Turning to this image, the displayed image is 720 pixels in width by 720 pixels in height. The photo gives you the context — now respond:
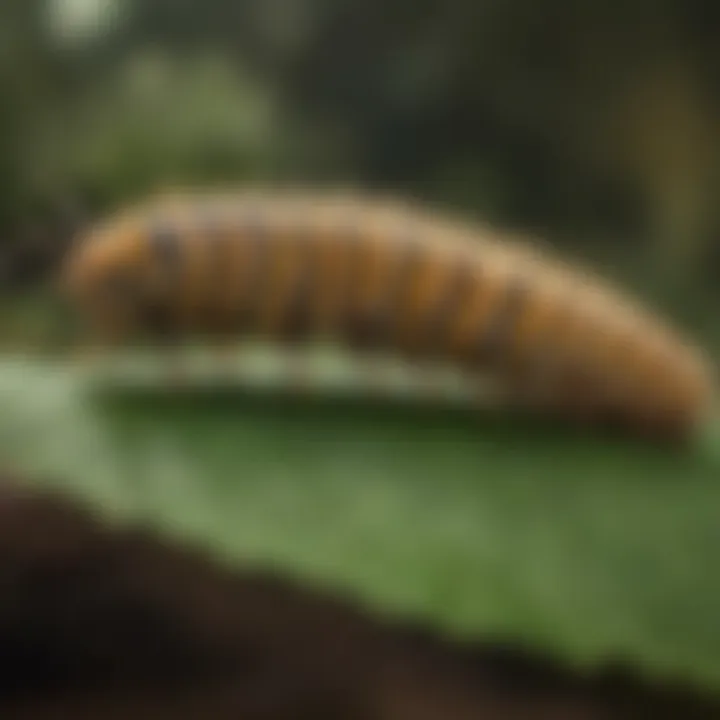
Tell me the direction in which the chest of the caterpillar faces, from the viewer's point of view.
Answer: to the viewer's left
